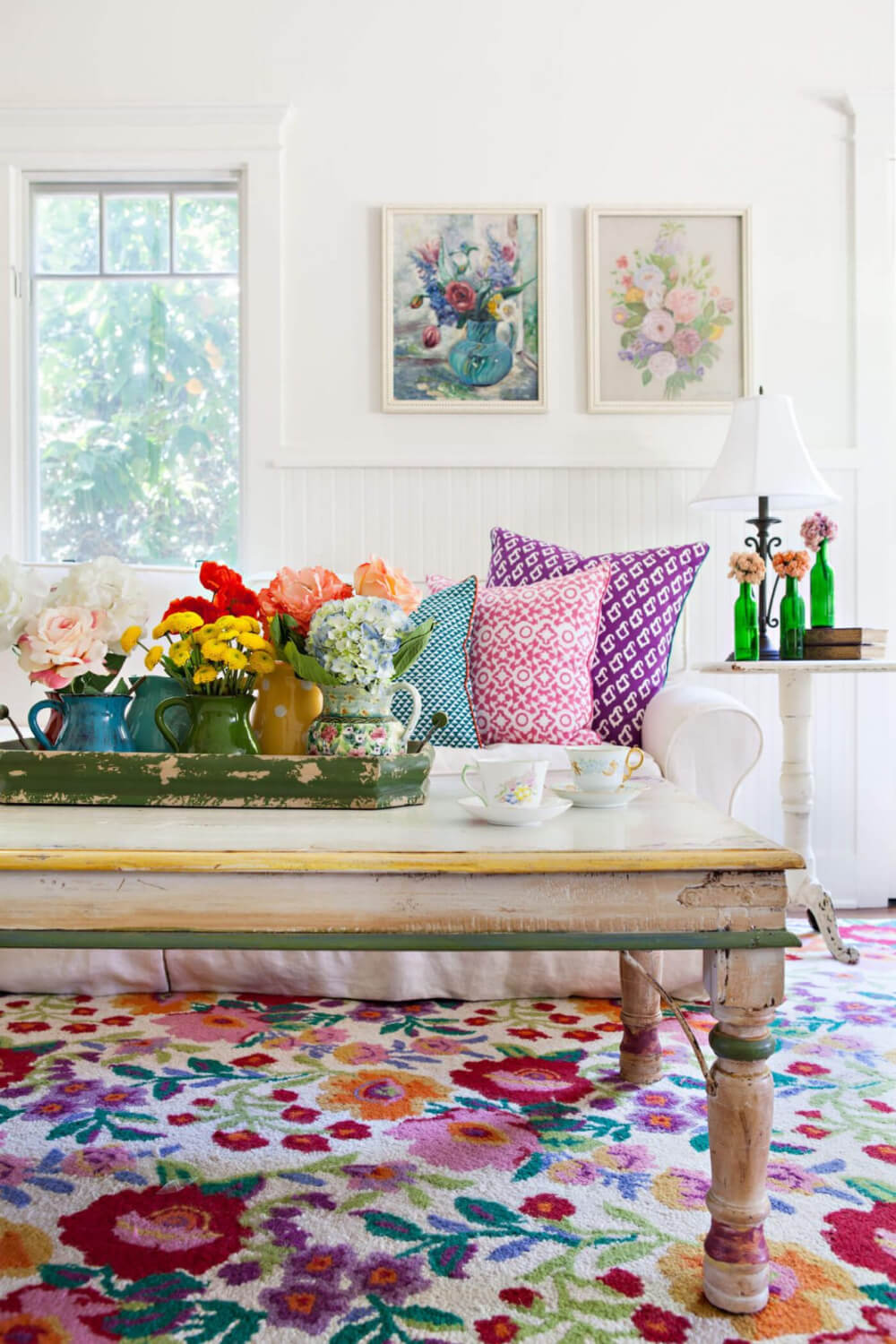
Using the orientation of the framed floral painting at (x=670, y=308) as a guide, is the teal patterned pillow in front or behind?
in front

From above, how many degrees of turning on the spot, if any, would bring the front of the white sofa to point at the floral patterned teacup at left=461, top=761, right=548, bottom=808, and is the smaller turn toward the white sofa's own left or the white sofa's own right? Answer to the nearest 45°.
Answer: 0° — it already faces it

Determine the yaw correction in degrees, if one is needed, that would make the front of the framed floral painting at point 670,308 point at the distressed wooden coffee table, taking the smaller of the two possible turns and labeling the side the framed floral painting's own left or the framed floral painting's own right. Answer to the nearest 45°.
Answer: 0° — it already faces it

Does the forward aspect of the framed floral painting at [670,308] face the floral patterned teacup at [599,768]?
yes

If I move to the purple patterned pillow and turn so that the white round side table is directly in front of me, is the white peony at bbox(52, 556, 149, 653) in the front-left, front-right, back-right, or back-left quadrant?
back-right

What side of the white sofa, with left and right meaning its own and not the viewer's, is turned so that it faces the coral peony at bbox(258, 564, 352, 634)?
front

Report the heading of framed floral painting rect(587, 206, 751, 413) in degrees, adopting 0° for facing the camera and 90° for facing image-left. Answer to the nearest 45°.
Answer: approximately 0°

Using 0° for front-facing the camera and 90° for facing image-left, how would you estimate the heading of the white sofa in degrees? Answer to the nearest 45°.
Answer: approximately 0°

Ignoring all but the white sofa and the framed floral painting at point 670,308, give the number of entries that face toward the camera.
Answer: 2

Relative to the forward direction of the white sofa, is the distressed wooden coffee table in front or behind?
in front

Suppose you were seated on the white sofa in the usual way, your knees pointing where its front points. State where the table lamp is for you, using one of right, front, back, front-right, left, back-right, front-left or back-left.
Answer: back-left
